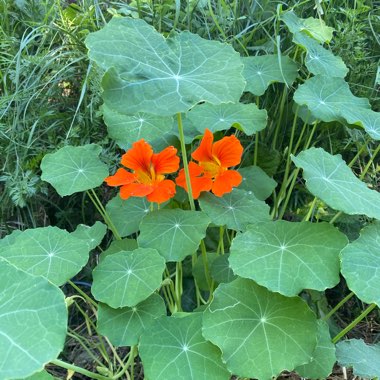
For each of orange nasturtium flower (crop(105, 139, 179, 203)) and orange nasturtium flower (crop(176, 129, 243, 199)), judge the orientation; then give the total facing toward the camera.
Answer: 2

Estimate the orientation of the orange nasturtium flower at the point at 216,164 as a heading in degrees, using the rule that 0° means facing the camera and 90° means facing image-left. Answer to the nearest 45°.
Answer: approximately 0°

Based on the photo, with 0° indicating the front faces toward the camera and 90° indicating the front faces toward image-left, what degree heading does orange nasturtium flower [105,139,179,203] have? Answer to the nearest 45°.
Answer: approximately 0°
